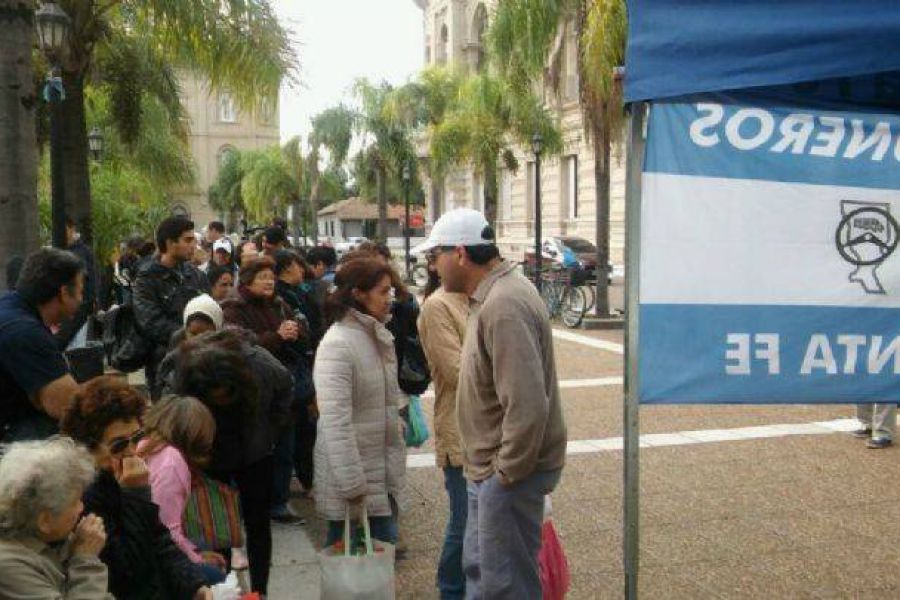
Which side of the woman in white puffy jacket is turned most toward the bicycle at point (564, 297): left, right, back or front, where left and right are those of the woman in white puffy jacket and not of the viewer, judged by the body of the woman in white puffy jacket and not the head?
left

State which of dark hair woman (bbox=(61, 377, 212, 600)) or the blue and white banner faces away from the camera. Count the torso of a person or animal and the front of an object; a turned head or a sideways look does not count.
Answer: the blue and white banner

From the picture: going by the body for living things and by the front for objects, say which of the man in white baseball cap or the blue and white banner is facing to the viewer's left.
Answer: the man in white baseball cap

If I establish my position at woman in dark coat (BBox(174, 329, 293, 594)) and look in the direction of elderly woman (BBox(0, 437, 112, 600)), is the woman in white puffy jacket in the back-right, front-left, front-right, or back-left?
back-left

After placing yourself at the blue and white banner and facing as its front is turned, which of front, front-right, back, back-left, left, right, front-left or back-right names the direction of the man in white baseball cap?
left

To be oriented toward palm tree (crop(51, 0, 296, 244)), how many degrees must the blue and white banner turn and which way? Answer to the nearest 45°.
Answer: approximately 45° to its left

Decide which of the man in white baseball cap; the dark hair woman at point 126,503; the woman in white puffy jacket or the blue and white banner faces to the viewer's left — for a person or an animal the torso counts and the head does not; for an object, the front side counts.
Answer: the man in white baseball cap

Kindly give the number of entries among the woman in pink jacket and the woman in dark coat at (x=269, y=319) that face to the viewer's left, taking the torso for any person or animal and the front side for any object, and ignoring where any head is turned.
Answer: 0

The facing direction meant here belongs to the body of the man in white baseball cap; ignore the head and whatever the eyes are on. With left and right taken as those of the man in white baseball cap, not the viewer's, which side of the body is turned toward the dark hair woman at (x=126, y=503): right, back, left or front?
front

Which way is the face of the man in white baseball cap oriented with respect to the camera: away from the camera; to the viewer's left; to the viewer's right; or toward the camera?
to the viewer's left

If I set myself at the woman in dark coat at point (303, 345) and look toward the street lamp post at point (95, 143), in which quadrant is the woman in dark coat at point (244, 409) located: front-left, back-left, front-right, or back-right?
back-left

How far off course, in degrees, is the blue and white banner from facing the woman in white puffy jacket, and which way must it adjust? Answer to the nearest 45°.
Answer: approximately 90° to its left

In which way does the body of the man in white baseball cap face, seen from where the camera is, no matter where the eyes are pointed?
to the viewer's left

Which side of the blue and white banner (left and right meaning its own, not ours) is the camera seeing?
back
